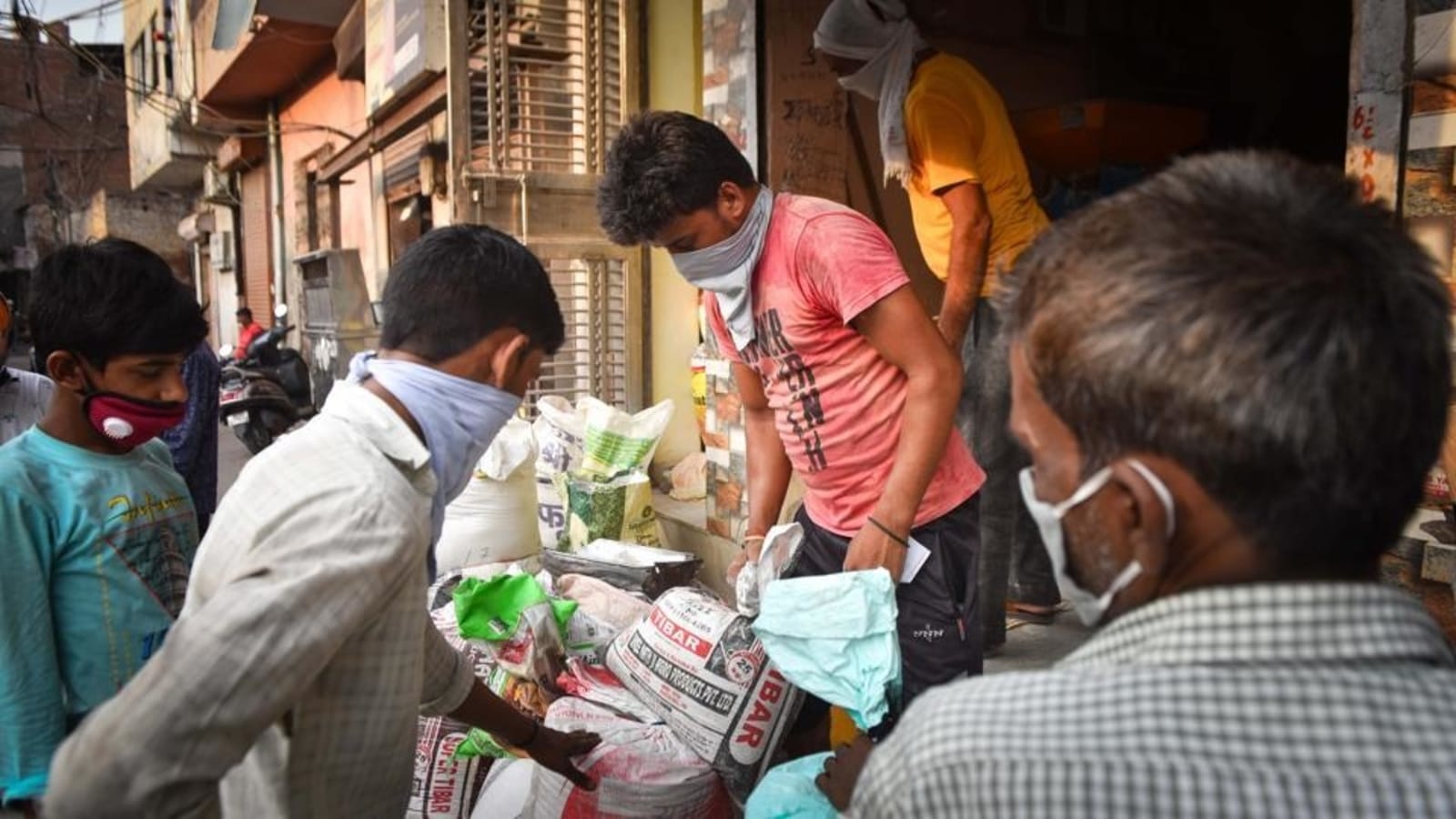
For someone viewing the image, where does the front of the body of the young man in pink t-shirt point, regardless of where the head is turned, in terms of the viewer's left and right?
facing the viewer and to the left of the viewer

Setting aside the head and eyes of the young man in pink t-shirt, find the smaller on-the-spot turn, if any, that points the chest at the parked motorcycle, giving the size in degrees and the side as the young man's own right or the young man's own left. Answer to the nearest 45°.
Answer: approximately 90° to the young man's own right

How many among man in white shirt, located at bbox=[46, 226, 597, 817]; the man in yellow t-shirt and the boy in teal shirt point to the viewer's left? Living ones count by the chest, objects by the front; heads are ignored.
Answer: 1

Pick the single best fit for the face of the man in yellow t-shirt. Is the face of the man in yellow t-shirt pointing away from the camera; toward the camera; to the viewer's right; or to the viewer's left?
to the viewer's left

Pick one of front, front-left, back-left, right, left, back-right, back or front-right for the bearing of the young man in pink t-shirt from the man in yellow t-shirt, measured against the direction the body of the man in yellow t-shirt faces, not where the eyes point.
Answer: left

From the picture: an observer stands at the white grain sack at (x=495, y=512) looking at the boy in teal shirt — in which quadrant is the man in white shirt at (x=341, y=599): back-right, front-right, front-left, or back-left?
front-left

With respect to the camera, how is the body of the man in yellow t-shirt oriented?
to the viewer's left

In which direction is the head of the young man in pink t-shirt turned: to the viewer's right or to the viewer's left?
to the viewer's left

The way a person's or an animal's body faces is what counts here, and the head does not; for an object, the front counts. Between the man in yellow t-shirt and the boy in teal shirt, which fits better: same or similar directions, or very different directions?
very different directions

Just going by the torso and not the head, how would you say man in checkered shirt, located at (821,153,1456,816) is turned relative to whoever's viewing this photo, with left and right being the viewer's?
facing away from the viewer and to the left of the viewer

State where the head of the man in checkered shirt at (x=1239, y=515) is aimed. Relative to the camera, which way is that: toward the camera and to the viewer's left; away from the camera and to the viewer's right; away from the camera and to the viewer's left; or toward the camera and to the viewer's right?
away from the camera and to the viewer's left

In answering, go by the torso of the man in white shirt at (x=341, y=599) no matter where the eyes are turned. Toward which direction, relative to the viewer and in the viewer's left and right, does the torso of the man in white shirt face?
facing away from the viewer and to the right of the viewer

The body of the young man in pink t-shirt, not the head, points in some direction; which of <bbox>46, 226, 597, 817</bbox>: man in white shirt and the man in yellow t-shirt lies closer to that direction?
the man in white shirt
